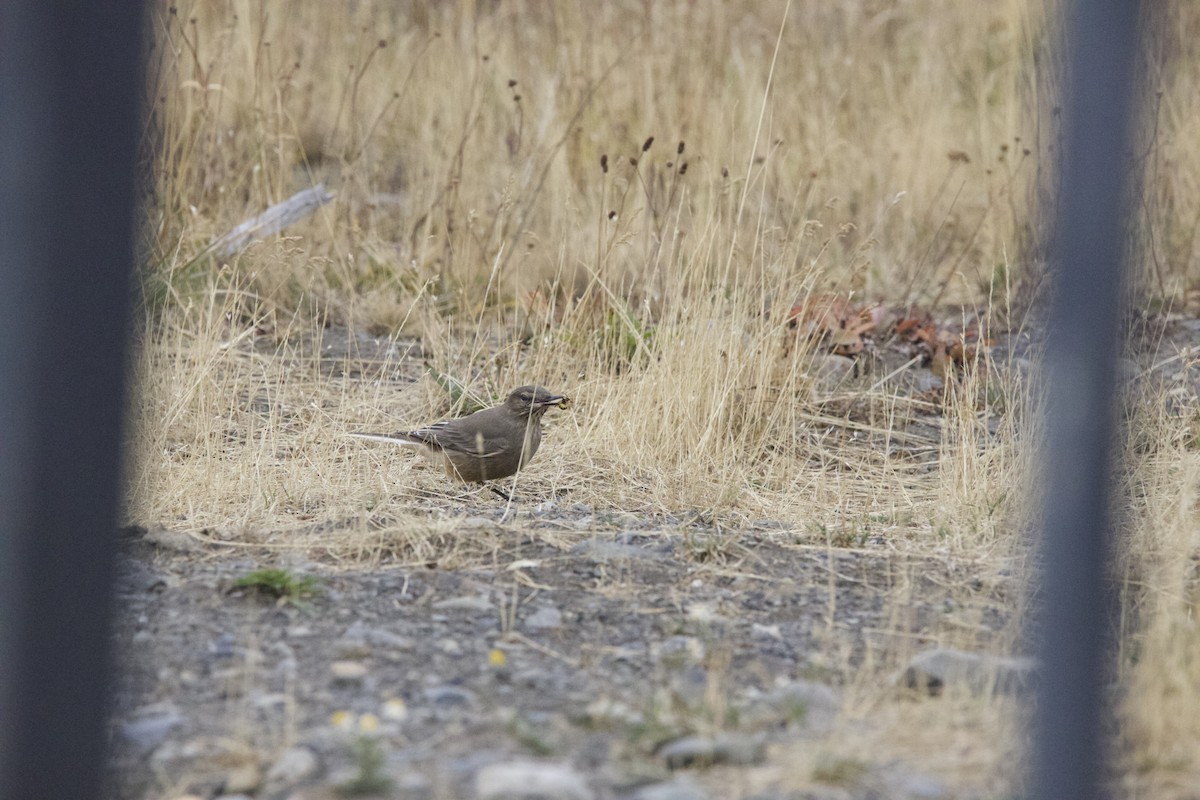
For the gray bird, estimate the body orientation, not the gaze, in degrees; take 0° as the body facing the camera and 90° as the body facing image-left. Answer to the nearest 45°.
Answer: approximately 270°

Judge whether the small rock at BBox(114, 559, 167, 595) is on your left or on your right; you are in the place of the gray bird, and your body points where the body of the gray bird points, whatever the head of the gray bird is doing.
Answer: on your right

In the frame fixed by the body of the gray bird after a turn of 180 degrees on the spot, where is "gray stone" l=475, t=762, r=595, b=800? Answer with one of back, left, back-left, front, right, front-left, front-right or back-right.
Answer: left

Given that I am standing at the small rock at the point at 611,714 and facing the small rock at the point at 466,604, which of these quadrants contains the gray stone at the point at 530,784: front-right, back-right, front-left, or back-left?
back-left

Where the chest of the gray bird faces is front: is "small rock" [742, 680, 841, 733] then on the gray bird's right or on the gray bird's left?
on the gray bird's right

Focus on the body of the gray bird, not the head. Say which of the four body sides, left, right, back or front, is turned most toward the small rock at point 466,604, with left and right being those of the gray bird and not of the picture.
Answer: right

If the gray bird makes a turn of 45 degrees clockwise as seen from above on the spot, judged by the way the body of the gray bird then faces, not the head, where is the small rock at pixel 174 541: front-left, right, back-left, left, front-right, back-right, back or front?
right

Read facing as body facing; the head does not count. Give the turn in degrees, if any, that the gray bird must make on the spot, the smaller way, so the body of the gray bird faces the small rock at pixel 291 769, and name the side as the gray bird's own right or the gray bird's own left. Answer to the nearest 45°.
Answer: approximately 90° to the gray bird's own right

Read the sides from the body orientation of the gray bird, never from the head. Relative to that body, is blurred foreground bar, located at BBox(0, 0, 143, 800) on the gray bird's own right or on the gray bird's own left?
on the gray bird's own right

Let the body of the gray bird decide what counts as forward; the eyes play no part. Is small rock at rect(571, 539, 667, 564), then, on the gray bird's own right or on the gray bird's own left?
on the gray bird's own right

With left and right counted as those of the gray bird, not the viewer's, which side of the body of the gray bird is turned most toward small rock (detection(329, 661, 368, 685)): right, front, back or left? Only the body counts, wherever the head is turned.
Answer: right

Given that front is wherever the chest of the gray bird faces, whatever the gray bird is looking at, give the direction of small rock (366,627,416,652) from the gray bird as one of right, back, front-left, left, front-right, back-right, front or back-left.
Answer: right

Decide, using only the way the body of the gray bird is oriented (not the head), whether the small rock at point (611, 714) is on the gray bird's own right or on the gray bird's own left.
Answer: on the gray bird's own right
